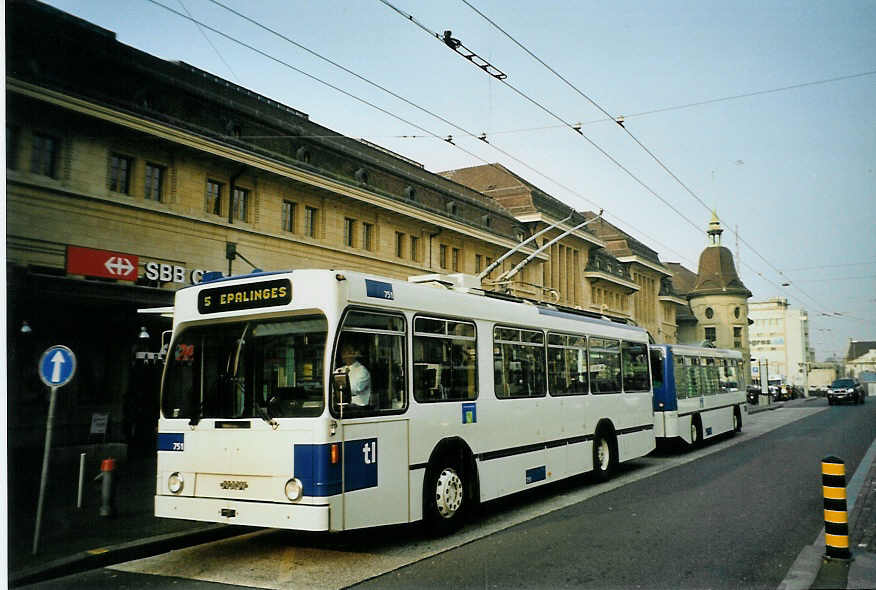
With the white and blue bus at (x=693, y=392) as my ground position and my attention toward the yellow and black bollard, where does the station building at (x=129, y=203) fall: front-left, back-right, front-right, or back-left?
front-right

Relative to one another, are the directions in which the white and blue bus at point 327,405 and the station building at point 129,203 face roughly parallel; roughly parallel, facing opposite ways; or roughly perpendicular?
roughly perpendicular

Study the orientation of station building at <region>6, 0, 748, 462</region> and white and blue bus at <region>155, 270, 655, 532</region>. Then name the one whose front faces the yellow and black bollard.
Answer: the station building

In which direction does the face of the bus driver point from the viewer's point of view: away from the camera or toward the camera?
toward the camera

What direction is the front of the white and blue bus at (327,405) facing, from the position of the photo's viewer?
facing the viewer and to the left of the viewer

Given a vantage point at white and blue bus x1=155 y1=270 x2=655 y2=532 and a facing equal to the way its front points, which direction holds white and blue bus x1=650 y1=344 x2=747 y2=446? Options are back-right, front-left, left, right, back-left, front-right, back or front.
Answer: back

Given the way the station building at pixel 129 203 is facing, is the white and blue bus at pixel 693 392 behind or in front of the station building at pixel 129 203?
in front

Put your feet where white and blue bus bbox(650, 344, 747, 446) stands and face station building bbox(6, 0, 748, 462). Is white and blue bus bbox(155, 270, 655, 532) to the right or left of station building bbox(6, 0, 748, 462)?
left

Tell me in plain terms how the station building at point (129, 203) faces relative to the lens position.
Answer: facing the viewer and to the right of the viewer

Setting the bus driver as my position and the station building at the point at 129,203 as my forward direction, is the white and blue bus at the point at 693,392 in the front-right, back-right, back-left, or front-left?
front-right

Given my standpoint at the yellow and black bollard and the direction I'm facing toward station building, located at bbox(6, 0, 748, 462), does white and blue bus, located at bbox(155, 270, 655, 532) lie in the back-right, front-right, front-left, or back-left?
front-left

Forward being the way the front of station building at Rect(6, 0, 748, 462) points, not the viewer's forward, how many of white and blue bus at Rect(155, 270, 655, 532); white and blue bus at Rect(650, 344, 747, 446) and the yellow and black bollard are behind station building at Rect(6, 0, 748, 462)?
0

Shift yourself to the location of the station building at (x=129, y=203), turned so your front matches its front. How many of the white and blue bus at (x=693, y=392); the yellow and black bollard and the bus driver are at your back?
0
